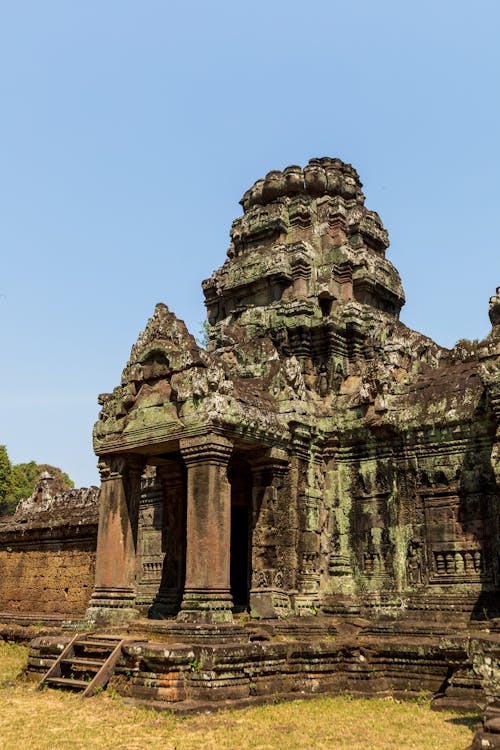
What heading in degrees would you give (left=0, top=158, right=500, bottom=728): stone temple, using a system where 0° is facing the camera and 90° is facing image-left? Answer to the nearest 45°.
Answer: approximately 45°

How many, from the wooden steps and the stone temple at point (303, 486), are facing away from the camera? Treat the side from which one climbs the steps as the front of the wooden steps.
0

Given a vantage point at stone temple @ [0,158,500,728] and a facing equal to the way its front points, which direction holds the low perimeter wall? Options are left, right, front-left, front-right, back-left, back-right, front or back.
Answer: right

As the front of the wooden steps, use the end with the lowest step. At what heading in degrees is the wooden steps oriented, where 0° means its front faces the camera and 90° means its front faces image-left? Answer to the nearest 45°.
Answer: approximately 45°

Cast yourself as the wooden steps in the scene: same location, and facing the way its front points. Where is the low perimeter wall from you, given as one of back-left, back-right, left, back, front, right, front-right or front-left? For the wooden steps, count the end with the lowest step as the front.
back-right
